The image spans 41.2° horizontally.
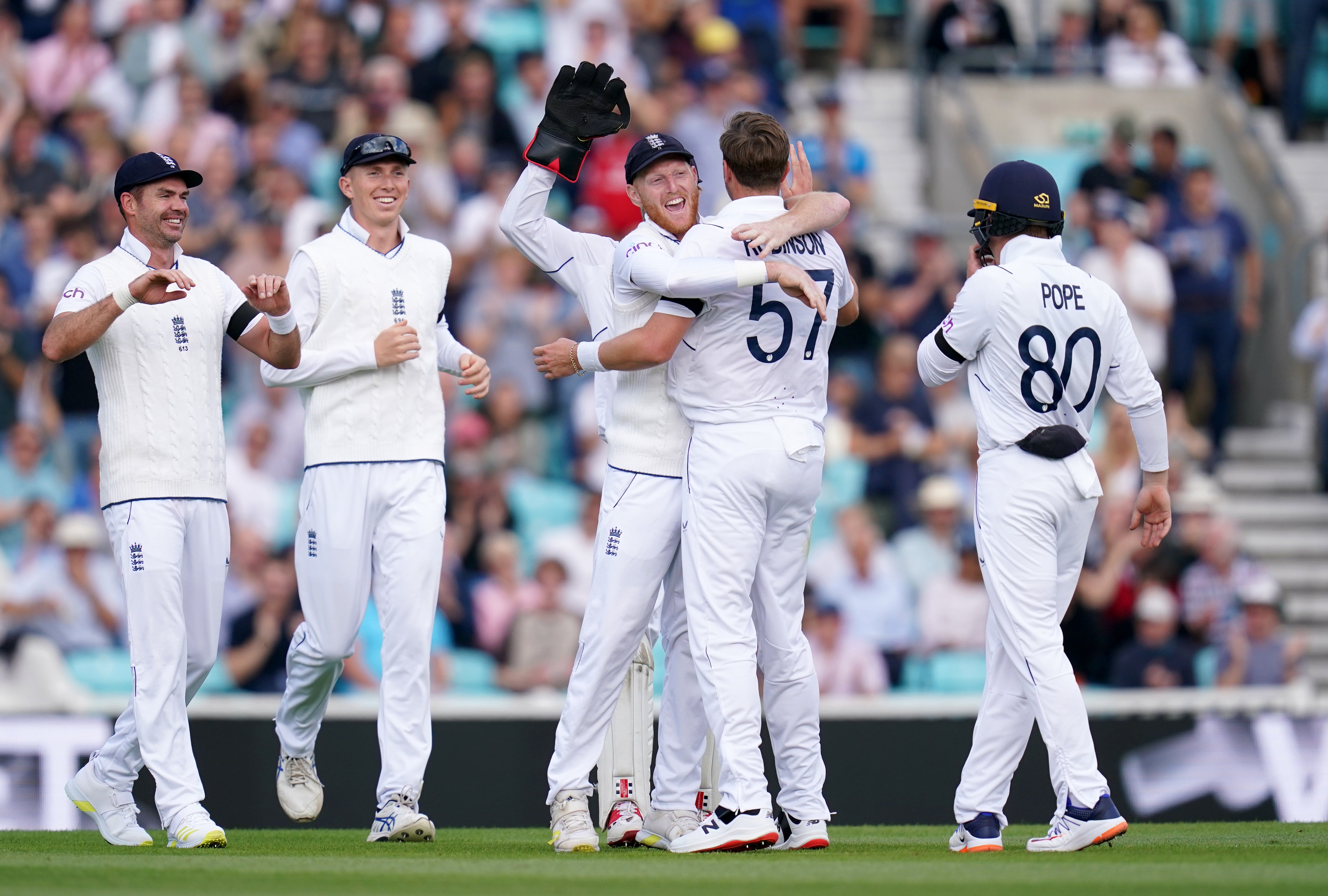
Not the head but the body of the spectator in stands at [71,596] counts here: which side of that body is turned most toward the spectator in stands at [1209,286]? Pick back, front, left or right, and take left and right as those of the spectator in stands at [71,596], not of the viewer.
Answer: left

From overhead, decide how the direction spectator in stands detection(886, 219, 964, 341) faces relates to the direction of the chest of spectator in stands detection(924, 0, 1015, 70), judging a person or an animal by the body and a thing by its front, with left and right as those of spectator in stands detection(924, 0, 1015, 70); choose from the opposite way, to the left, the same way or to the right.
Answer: the same way

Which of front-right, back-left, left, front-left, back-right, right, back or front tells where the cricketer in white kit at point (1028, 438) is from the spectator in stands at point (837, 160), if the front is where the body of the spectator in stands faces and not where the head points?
front

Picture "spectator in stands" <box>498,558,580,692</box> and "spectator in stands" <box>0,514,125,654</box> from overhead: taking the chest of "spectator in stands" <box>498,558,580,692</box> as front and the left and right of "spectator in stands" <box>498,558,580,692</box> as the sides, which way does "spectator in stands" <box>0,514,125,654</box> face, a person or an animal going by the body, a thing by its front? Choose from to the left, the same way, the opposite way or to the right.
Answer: the same way

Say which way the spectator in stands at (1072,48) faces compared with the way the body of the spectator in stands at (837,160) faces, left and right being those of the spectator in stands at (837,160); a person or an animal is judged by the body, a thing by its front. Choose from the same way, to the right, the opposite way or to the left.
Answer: the same way

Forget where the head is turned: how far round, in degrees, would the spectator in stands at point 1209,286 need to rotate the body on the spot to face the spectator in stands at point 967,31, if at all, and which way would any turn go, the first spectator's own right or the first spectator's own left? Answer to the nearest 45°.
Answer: approximately 135° to the first spectator's own right

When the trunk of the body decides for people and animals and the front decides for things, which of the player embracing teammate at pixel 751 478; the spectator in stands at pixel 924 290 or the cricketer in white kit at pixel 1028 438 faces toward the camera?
the spectator in stands

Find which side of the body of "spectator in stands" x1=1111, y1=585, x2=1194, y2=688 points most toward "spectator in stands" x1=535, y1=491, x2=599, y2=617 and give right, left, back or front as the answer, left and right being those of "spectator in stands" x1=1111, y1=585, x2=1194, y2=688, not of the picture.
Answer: right

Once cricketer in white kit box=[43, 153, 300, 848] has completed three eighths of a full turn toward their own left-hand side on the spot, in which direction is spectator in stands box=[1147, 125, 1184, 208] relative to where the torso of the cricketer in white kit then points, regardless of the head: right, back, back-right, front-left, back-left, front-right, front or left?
front-right

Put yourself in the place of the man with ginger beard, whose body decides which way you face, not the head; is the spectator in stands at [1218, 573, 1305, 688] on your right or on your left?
on your left

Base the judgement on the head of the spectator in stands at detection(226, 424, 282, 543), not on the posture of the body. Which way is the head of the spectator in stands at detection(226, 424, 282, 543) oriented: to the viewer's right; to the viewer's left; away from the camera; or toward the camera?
toward the camera

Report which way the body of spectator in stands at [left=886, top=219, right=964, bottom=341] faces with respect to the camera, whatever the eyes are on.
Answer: toward the camera

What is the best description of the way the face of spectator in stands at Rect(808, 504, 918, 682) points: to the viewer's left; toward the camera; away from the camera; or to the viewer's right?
toward the camera

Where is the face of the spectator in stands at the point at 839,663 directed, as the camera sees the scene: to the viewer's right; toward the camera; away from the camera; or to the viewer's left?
toward the camera

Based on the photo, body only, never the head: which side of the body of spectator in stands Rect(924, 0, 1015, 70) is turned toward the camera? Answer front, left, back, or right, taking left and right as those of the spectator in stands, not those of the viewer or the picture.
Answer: front

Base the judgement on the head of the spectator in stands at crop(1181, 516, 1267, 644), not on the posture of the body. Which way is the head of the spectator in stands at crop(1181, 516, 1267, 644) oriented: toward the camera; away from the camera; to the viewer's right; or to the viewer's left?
toward the camera

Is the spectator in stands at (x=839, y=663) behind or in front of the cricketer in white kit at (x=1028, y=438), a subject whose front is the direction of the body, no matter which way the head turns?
in front

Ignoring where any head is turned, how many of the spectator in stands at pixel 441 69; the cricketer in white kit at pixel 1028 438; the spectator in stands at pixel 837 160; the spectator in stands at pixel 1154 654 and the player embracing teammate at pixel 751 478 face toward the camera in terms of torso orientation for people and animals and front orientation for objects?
3

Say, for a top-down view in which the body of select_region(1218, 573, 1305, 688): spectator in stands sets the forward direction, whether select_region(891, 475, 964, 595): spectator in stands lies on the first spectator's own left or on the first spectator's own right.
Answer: on the first spectator's own right

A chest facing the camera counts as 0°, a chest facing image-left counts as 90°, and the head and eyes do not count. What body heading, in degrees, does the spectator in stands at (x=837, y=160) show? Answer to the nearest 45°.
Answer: approximately 0°

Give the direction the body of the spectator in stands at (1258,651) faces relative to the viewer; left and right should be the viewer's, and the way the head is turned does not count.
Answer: facing the viewer
